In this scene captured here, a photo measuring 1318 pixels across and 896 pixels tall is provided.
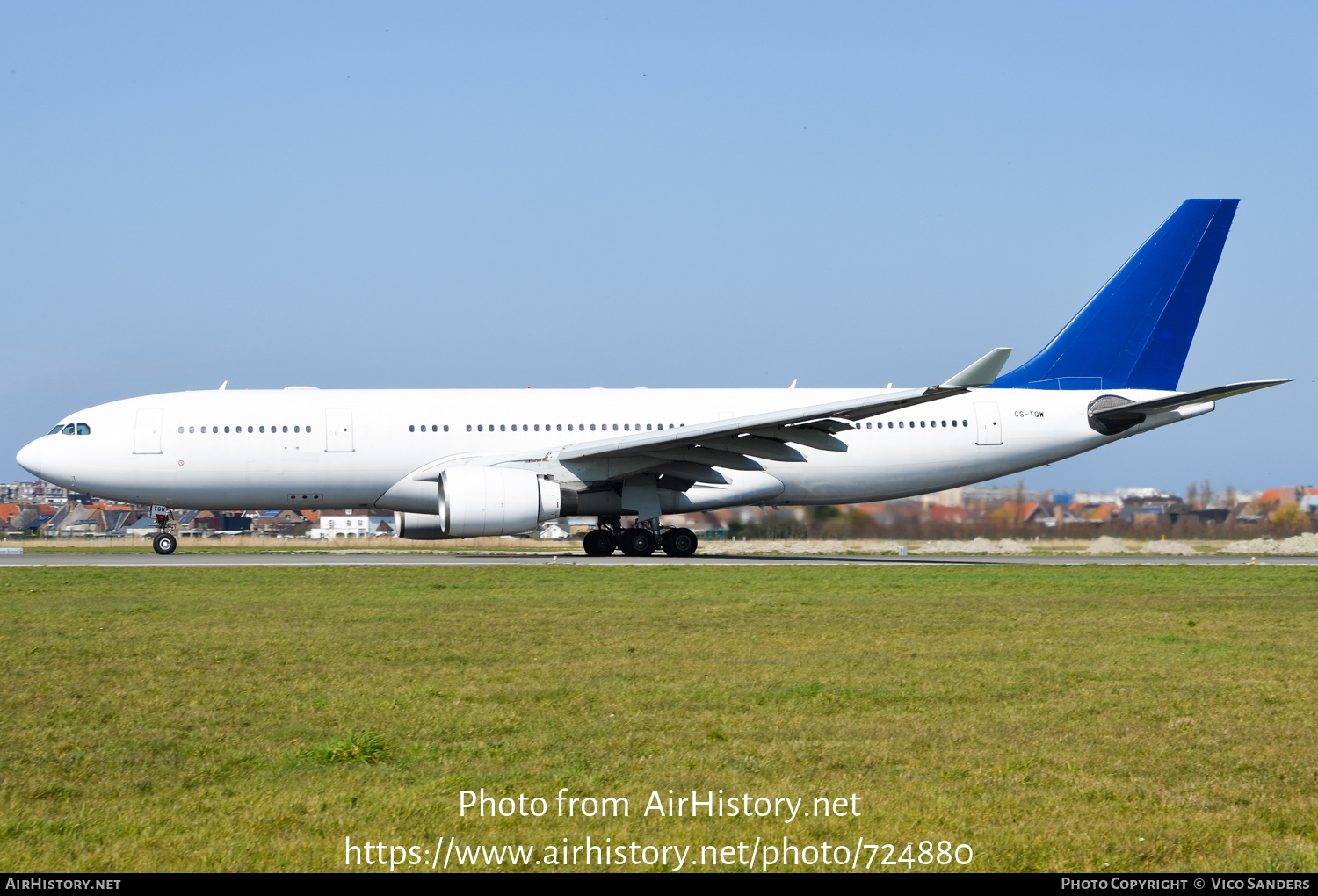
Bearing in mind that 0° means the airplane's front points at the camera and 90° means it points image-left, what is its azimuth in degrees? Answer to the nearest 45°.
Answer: approximately 90°
